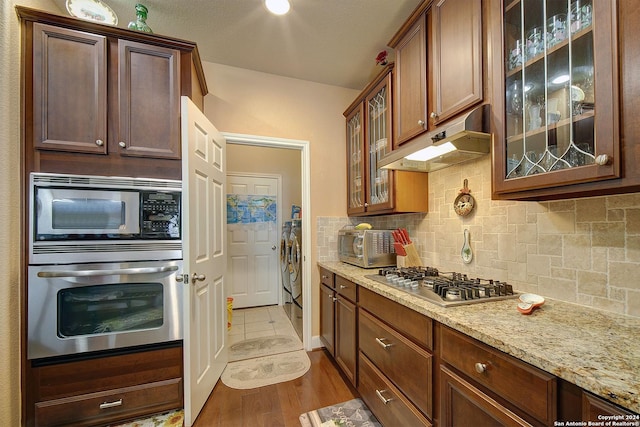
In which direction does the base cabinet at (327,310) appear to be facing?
to the viewer's left

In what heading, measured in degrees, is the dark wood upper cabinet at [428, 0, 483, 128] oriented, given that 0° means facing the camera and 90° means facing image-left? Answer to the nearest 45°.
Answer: approximately 45°

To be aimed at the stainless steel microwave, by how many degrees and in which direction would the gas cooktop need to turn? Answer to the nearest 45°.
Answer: approximately 45° to its right

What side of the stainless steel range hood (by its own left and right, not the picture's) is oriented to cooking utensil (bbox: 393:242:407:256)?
right

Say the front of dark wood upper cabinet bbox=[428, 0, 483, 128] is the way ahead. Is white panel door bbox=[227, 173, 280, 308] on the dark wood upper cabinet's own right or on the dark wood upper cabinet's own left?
on the dark wood upper cabinet's own right

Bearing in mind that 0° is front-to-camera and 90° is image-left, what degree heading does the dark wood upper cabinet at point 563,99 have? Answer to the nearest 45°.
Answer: approximately 45°

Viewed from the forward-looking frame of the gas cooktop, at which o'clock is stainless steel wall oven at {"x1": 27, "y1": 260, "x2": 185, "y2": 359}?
The stainless steel wall oven is roughly at 1 o'clock from the gas cooktop.
